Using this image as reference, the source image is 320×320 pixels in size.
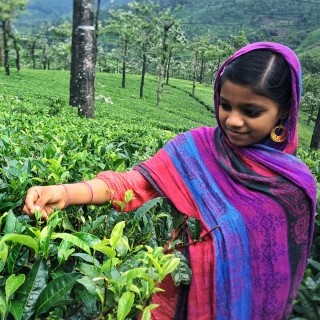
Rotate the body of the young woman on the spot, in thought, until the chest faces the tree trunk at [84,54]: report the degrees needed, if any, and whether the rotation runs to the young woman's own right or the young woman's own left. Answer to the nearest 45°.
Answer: approximately 135° to the young woman's own right

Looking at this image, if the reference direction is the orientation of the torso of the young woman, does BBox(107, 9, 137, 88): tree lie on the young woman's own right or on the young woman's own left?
on the young woman's own right

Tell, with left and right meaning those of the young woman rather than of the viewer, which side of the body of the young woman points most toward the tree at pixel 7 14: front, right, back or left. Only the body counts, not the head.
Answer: right

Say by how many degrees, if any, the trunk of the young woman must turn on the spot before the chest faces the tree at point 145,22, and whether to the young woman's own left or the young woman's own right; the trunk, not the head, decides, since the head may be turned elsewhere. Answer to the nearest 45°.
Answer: approximately 135° to the young woman's own right

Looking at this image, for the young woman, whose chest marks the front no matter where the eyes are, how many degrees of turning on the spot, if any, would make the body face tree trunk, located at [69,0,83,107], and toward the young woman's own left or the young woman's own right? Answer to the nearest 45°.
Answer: approximately 135° to the young woman's own right

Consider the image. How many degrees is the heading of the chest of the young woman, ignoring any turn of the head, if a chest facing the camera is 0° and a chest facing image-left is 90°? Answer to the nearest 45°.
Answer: approximately 45°
